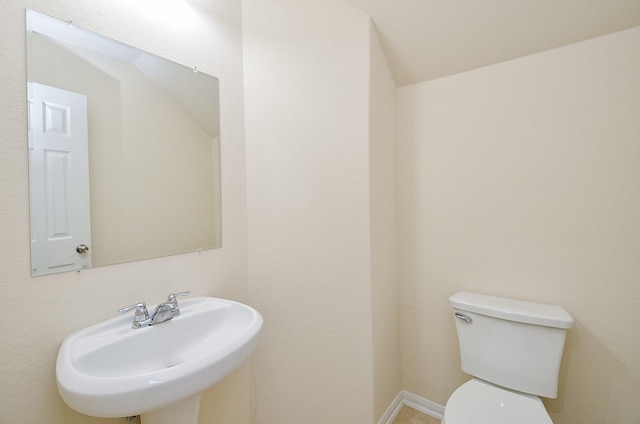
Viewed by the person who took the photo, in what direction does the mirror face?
facing the viewer and to the right of the viewer

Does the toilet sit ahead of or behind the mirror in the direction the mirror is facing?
ahead

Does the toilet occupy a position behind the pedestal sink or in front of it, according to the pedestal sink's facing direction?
in front

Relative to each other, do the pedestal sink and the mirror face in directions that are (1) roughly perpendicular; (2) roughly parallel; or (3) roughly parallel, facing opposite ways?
roughly parallel

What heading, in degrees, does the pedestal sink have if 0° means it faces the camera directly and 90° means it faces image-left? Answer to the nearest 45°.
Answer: approximately 315°

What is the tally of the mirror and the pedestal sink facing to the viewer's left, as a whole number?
0
